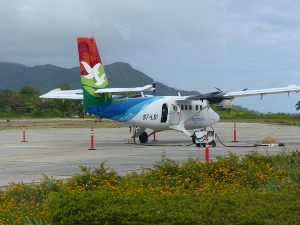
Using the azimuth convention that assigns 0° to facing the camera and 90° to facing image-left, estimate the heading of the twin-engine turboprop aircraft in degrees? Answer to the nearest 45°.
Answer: approximately 225°
